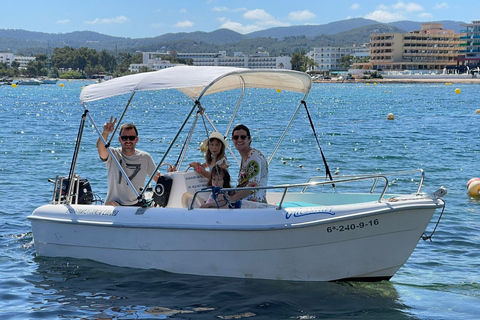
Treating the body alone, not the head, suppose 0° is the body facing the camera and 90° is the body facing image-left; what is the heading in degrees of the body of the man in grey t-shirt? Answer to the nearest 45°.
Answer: approximately 0°

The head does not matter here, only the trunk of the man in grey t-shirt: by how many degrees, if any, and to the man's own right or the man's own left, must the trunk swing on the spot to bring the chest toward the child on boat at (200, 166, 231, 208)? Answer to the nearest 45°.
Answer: approximately 45° to the man's own left
